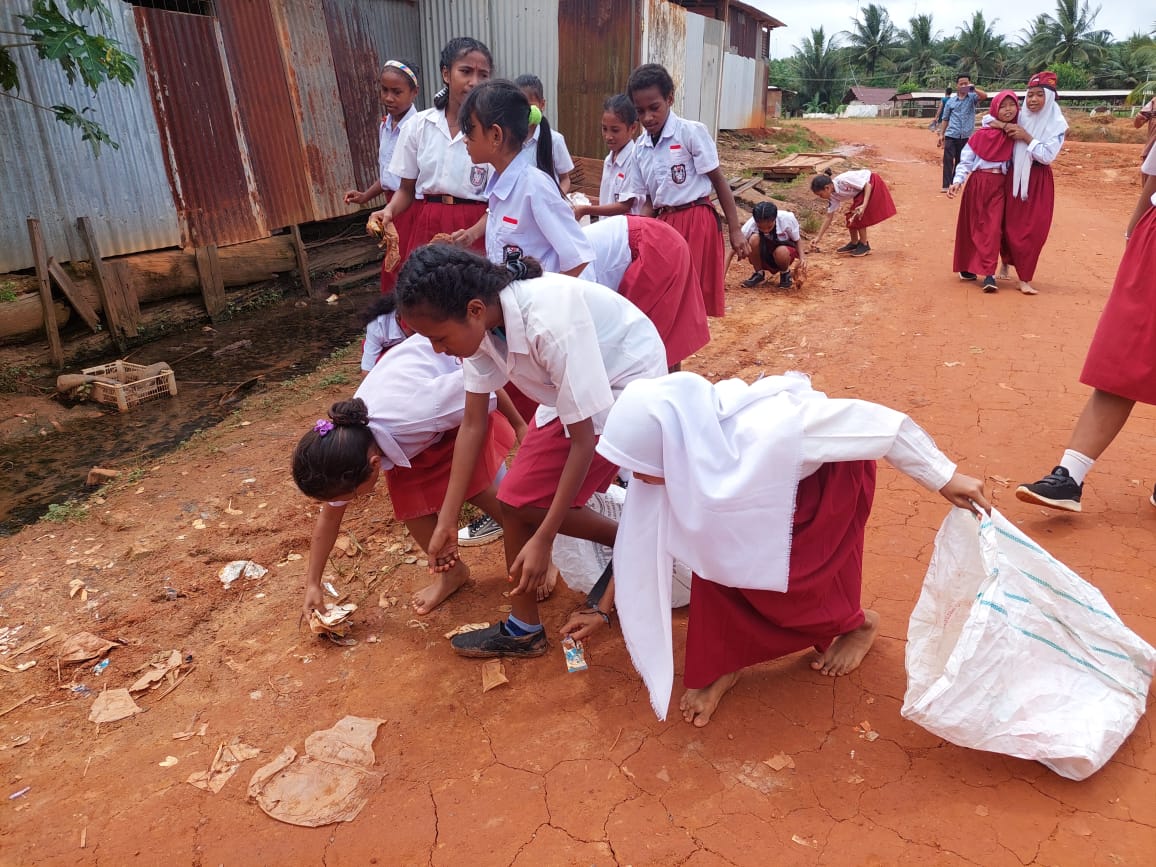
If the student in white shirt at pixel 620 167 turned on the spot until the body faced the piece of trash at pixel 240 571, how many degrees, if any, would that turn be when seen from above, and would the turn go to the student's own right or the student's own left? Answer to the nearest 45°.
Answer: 0° — they already face it

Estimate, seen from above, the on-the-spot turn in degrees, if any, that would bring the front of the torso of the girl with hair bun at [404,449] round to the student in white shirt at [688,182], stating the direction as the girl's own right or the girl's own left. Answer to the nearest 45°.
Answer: approximately 180°

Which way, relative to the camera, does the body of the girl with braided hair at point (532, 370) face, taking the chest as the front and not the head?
to the viewer's left

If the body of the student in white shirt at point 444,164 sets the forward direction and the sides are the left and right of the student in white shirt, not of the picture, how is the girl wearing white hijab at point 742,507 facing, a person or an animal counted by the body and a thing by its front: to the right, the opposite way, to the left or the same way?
to the right

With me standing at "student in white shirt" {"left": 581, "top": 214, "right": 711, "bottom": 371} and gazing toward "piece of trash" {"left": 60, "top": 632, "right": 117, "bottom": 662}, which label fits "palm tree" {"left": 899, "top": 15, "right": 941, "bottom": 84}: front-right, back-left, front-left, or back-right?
back-right

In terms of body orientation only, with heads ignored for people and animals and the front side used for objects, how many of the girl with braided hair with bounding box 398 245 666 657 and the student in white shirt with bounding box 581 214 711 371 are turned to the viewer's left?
2

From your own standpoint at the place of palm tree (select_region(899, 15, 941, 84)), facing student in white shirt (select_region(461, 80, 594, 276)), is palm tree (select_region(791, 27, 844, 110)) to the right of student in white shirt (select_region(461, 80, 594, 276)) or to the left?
right

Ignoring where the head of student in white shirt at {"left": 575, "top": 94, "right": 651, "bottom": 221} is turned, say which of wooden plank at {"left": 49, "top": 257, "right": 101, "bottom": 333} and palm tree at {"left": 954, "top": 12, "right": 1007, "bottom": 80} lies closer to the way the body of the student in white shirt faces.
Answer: the wooden plank

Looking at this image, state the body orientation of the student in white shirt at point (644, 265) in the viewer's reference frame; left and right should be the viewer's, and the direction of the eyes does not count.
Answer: facing to the left of the viewer

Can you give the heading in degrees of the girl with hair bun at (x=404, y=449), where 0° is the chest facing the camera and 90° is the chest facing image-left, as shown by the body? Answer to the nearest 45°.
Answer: approximately 45°
